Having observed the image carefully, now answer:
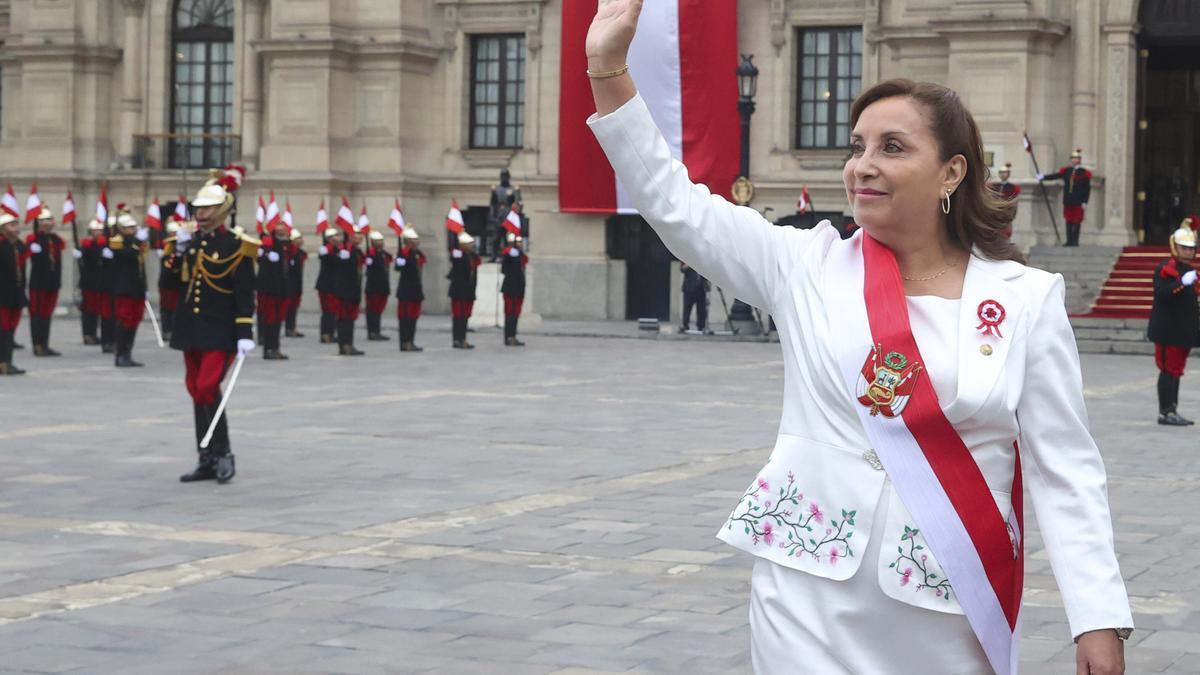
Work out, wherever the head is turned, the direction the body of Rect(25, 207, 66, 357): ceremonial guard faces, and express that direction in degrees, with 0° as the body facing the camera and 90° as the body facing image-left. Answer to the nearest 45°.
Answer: approximately 315°

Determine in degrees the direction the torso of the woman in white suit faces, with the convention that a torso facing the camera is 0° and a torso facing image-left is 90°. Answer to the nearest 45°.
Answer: approximately 45°

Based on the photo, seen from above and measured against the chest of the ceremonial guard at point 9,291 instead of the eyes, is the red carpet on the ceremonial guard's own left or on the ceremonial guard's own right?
on the ceremonial guard's own left

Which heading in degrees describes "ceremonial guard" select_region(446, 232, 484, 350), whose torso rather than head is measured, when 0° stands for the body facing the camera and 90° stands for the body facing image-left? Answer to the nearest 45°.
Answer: approximately 315°

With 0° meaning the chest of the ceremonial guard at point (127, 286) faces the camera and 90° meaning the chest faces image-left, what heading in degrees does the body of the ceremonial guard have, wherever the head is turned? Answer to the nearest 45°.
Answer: approximately 315°

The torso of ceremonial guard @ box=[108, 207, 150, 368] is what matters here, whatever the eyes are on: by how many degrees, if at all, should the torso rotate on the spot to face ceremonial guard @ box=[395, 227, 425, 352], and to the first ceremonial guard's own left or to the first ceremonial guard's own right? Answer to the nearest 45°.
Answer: approximately 90° to the first ceremonial guard's own left
